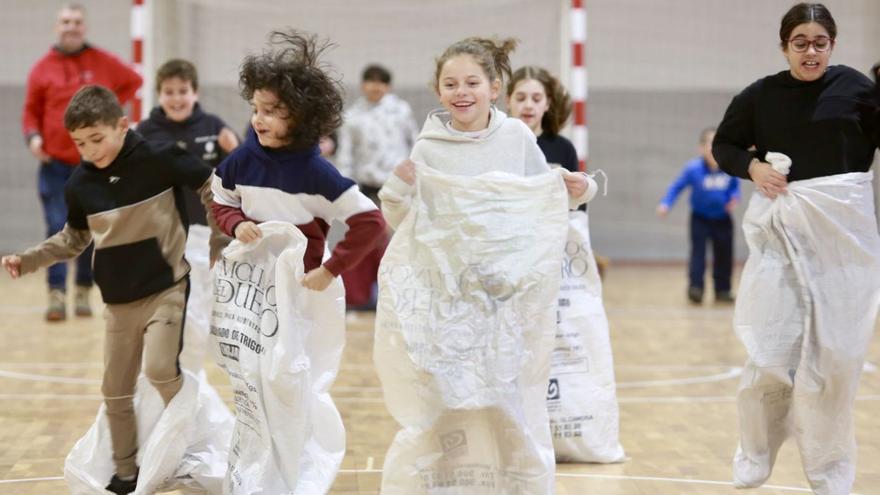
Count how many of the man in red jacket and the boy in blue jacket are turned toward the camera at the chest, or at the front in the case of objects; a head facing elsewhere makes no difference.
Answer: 2

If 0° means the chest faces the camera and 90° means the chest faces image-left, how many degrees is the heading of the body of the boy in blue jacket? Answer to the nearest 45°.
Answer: approximately 0°

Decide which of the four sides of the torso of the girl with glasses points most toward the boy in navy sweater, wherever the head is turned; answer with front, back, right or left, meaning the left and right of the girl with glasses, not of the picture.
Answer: right

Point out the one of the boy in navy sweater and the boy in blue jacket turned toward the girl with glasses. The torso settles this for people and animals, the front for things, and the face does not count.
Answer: the boy in blue jacket

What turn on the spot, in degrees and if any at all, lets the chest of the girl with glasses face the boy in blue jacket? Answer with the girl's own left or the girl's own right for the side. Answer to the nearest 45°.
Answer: approximately 180°

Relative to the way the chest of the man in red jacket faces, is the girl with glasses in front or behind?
in front

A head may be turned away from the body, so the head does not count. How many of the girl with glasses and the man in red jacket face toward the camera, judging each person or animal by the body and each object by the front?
2
